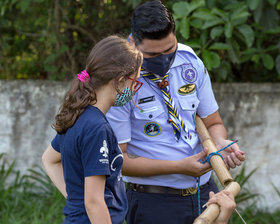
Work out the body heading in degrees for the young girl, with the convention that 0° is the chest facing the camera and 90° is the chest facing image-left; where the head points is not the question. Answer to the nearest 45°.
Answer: approximately 270°

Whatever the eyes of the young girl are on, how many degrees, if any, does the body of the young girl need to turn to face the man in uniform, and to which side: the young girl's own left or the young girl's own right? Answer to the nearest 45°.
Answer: approximately 45° to the young girl's own left

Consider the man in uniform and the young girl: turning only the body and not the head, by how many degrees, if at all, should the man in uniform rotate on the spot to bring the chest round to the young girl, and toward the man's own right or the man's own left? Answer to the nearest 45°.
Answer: approximately 90° to the man's own right
